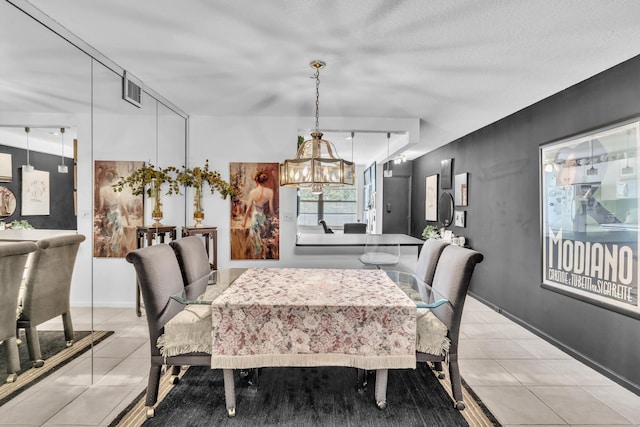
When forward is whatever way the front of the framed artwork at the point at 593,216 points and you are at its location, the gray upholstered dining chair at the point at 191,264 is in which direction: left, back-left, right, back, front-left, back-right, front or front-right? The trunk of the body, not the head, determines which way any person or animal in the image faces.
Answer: front

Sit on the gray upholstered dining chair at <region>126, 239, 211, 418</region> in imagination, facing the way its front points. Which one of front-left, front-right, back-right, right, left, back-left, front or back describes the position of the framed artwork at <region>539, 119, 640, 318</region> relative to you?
front-left

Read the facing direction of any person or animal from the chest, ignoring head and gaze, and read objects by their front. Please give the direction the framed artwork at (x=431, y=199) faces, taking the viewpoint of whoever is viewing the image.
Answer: facing to the left of the viewer

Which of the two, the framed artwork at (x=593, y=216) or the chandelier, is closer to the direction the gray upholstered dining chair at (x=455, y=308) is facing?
the chandelier

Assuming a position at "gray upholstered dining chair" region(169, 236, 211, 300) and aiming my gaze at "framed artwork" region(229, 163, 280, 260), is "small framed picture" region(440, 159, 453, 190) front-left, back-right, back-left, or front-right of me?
front-right

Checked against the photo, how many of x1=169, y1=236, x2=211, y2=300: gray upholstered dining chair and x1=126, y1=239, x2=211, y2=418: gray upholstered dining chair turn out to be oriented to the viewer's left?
0

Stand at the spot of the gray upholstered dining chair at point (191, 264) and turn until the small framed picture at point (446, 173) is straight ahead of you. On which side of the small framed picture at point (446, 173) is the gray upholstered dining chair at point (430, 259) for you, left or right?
right

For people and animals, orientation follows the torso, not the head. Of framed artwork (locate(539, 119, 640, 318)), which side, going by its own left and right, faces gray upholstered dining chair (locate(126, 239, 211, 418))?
front

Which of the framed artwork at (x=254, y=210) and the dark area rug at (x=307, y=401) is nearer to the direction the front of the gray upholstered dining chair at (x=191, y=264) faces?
the dark area rug

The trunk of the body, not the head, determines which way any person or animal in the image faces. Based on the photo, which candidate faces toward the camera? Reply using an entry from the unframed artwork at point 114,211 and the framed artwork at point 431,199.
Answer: the unframed artwork at point 114,211

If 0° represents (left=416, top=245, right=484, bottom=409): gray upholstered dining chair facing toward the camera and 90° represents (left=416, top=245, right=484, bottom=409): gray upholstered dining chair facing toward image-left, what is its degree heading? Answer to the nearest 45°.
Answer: approximately 45°

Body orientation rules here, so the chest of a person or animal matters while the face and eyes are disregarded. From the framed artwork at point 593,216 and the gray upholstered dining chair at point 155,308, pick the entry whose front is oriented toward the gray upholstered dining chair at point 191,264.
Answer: the framed artwork

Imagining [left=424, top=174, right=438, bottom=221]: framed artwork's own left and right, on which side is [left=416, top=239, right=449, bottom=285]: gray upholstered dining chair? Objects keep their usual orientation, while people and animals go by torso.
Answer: on its left

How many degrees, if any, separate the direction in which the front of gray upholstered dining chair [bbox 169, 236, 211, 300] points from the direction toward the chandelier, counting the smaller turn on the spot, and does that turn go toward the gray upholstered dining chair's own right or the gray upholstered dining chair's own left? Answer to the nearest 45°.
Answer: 0° — it already faces it

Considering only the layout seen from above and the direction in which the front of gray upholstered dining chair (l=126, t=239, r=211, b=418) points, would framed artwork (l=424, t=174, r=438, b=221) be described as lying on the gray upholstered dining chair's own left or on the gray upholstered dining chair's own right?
on the gray upholstered dining chair's own left

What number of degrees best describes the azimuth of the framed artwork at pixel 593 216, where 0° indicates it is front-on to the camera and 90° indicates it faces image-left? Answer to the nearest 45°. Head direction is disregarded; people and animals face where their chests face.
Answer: approximately 45°

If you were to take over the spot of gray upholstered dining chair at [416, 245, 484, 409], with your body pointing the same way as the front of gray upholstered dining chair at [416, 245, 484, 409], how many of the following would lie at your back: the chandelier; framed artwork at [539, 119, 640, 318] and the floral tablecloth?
1

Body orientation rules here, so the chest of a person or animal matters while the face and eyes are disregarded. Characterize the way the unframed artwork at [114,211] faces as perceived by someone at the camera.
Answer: facing the viewer

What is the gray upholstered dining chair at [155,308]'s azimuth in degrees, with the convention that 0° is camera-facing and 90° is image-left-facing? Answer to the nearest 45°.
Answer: approximately 315°

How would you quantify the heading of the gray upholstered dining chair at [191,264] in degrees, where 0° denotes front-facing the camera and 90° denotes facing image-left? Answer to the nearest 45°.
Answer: approximately 315°

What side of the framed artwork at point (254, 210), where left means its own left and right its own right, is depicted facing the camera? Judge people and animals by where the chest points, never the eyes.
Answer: front

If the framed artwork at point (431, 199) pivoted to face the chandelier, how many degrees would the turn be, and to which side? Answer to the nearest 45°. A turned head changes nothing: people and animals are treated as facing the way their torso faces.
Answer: approximately 90° to its left
